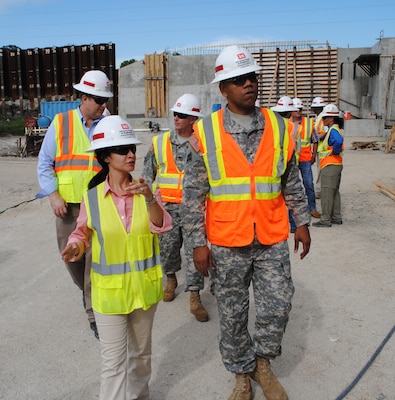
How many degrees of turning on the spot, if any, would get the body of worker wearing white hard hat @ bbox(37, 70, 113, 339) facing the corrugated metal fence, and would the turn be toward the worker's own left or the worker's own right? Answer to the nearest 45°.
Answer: approximately 135° to the worker's own left

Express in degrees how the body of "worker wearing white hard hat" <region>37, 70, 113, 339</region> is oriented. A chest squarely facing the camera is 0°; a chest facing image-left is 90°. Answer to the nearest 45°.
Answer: approximately 315°

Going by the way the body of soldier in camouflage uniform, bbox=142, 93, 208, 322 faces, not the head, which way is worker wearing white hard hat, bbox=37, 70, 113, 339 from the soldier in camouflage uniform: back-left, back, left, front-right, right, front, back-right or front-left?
right

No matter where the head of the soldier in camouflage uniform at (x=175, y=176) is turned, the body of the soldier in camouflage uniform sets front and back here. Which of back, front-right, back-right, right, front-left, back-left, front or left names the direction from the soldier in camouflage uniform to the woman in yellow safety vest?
front-right

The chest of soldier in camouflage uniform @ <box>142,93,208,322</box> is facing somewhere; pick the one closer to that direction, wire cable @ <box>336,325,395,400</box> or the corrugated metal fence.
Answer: the wire cable

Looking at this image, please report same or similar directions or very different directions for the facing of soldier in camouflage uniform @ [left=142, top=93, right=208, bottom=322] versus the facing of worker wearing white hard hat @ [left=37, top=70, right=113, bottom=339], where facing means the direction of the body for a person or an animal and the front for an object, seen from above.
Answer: same or similar directions

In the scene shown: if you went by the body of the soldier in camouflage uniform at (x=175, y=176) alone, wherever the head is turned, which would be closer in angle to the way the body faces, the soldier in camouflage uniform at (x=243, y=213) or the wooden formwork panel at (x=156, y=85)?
the soldier in camouflage uniform

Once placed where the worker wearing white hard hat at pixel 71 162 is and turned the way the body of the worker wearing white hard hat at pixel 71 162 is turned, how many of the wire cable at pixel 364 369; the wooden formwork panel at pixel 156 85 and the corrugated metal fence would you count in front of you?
1

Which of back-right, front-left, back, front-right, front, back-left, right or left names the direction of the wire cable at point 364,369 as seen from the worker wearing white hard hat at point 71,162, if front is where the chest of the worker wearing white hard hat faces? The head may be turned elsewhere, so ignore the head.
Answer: front
